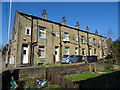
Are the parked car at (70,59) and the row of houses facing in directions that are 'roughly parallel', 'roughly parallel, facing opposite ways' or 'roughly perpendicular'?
roughly perpendicular
